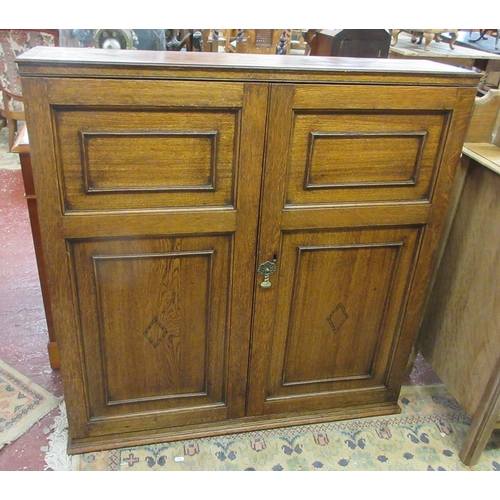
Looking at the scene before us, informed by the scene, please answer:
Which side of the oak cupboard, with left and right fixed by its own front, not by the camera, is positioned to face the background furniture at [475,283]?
left

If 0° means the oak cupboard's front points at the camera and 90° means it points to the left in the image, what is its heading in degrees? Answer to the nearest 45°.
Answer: approximately 0°

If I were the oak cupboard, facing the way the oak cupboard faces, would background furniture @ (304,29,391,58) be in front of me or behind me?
behind

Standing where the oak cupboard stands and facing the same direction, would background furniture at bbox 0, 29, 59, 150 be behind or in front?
behind

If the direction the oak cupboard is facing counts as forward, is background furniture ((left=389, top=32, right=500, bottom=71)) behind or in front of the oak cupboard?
behind

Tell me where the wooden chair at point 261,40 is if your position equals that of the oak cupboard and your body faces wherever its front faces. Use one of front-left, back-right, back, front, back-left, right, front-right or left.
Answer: back

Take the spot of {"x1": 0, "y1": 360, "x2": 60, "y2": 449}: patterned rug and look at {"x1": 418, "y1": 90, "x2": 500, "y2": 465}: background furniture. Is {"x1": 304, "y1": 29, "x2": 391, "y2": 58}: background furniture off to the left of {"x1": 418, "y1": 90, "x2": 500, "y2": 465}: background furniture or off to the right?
left

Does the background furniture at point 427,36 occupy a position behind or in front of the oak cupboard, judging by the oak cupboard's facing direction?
behind

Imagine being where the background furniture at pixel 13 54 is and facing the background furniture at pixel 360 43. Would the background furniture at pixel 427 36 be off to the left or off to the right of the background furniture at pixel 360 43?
left
